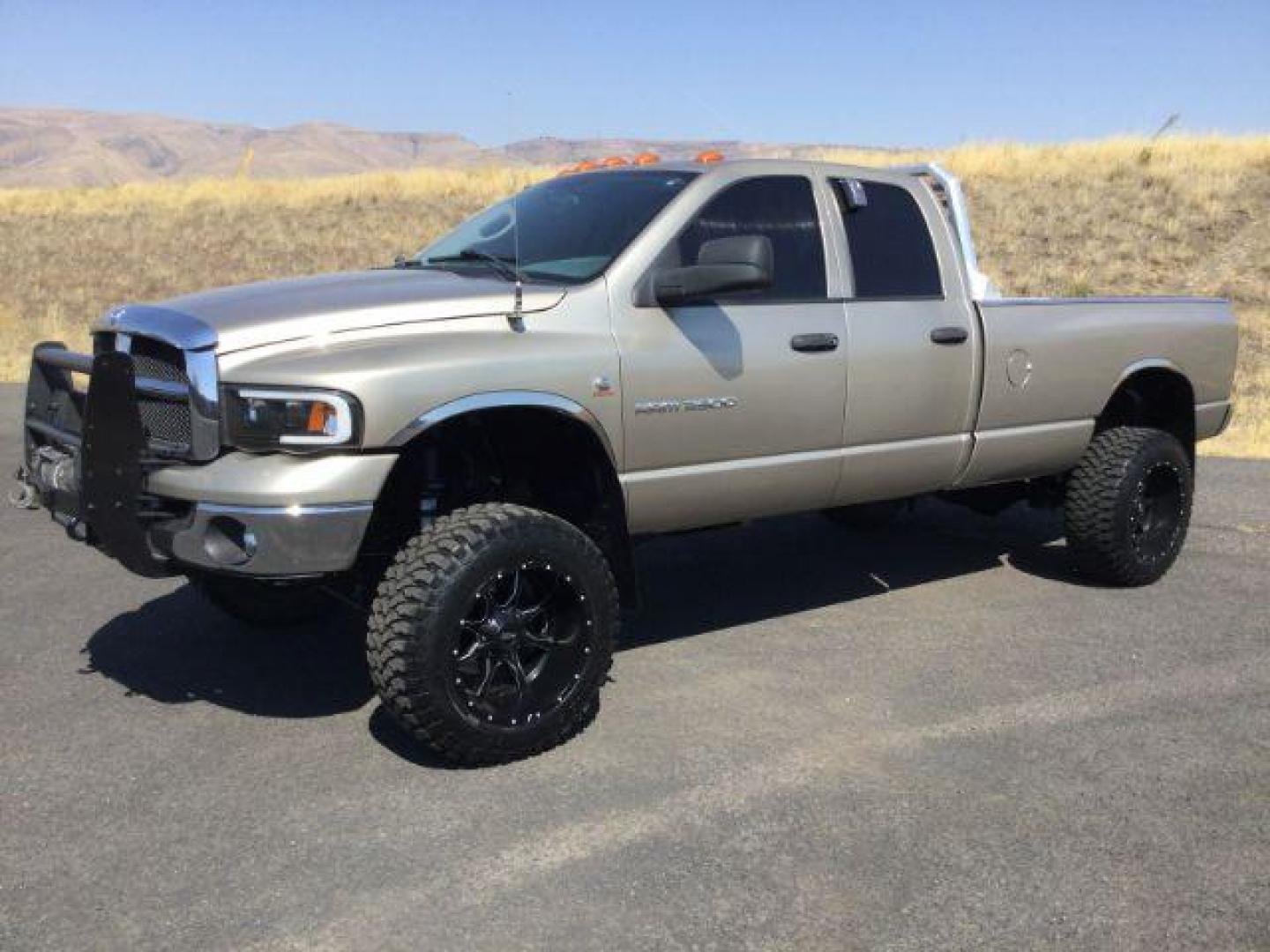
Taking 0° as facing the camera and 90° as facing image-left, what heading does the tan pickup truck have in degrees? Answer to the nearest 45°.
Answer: approximately 45°
